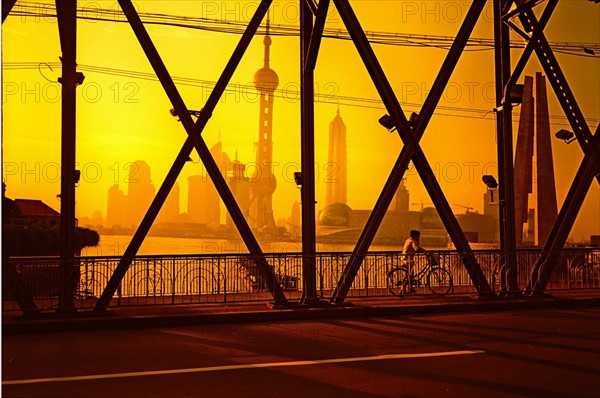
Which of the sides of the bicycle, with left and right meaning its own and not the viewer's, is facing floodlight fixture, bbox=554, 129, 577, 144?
front

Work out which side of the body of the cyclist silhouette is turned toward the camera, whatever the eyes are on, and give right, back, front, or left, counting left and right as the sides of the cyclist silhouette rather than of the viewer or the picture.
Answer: right

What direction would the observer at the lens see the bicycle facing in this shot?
facing to the right of the viewer
